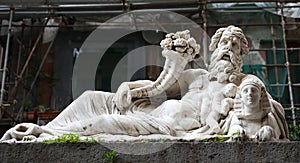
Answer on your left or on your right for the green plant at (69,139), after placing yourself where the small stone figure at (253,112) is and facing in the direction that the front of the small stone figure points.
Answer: on your right

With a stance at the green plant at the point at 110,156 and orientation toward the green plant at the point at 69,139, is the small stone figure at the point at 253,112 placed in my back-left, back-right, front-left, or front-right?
back-right

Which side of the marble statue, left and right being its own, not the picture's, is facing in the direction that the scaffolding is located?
back

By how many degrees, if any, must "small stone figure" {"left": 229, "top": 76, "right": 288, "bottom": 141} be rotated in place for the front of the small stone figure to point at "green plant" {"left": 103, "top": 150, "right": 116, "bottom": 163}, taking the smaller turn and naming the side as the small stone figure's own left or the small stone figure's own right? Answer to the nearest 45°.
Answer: approximately 90° to the small stone figure's own right

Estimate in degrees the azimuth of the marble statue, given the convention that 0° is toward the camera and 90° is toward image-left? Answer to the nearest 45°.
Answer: approximately 0°

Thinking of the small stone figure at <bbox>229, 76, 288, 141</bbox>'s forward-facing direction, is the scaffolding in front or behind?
behind

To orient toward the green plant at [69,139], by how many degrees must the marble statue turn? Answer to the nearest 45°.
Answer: approximately 90° to its right
